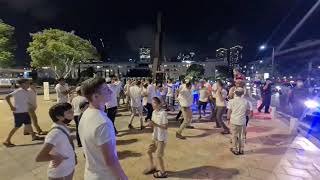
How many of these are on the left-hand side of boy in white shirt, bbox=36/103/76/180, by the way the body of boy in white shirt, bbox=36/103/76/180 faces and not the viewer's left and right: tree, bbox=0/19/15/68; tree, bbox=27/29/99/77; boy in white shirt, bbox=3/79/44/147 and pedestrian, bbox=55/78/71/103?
4

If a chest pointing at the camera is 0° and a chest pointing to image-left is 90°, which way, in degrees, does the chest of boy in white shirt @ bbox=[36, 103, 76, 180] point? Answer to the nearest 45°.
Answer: approximately 270°

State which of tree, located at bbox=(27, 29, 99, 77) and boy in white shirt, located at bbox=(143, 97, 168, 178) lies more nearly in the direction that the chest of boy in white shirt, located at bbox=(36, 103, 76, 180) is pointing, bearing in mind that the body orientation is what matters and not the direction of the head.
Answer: the boy in white shirt

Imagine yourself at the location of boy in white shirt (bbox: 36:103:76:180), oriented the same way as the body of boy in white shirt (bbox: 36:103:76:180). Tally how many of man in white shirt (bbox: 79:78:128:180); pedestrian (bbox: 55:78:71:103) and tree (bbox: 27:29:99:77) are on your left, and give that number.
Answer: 2

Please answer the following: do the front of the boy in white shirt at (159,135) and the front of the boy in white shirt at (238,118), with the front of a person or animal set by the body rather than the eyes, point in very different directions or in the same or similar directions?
very different directions
